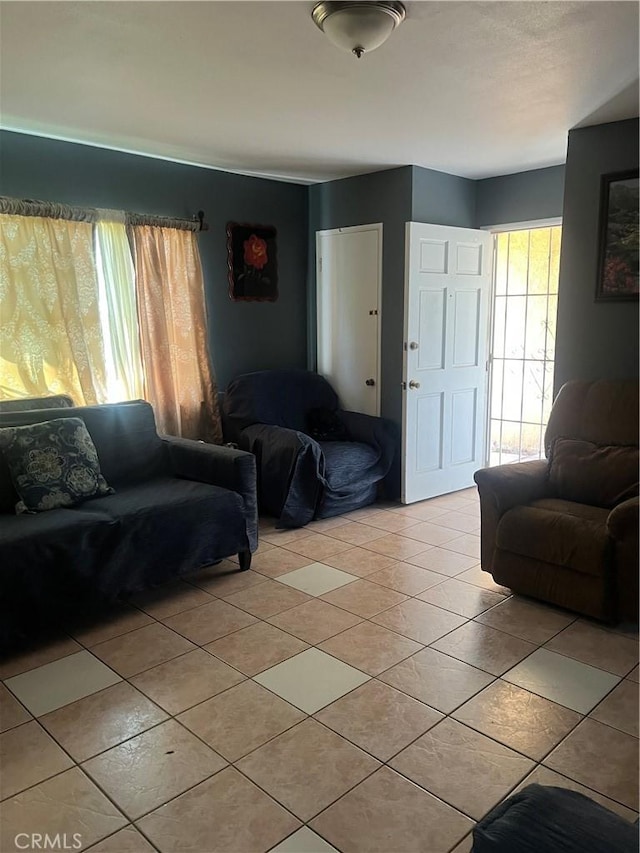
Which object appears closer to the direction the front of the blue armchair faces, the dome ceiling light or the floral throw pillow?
the dome ceiling light

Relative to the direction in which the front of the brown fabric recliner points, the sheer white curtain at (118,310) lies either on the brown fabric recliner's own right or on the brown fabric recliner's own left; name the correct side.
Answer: on the brown fabric recliner's own right

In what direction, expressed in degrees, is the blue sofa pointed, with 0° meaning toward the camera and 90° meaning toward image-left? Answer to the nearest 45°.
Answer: approximately 315°

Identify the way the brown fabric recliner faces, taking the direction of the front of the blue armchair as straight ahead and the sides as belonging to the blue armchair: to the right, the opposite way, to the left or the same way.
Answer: to the right

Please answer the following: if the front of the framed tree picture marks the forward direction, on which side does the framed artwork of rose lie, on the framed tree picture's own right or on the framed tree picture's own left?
on the framed tree picture's own right

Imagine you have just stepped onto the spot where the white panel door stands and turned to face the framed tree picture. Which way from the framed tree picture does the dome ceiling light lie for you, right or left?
right

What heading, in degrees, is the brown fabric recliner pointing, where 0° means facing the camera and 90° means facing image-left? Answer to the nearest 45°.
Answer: approximately 45°

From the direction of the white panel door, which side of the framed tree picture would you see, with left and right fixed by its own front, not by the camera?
right

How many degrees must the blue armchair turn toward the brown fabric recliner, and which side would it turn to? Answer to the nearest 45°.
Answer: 0° — it already faces it

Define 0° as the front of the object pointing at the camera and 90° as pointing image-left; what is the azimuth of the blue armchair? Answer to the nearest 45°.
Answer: approximately 315°
